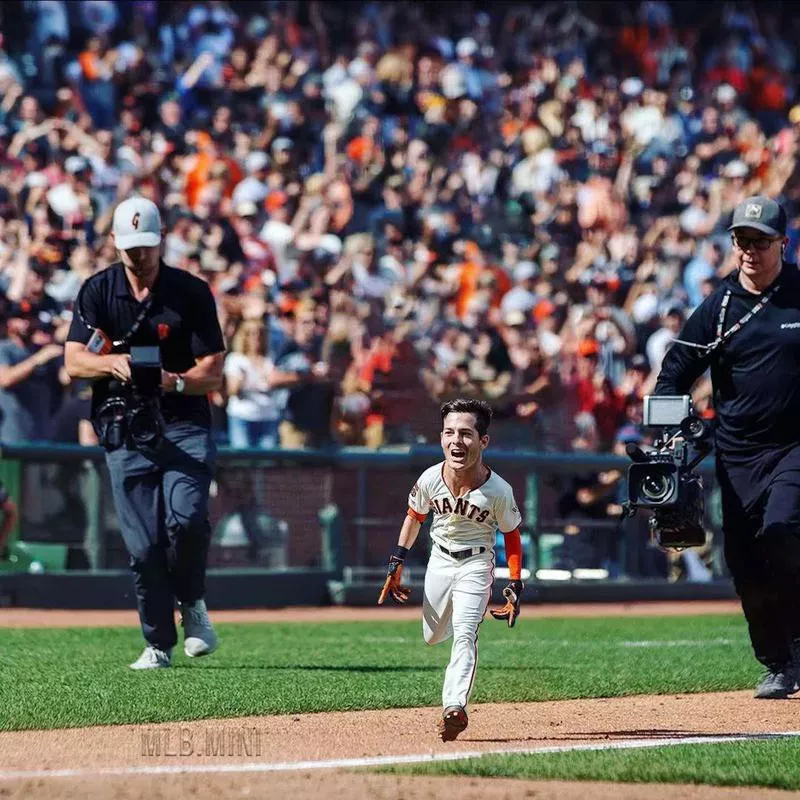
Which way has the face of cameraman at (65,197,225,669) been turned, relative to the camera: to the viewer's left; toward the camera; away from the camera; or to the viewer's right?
toward the camera

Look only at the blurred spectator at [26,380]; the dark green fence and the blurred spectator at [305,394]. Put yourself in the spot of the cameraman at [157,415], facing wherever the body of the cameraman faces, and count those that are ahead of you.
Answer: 0

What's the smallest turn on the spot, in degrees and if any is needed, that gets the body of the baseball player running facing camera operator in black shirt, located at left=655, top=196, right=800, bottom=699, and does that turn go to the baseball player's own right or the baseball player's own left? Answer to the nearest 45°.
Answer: approximately 135° to the baseball player's own left

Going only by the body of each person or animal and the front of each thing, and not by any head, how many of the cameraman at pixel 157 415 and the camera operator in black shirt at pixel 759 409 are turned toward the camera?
2

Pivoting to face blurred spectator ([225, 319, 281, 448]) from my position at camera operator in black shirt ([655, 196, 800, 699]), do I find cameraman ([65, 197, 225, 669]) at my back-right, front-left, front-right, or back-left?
front-left

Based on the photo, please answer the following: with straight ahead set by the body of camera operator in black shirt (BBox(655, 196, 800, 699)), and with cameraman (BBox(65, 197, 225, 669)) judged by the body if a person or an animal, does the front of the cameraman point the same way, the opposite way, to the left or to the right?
the same way

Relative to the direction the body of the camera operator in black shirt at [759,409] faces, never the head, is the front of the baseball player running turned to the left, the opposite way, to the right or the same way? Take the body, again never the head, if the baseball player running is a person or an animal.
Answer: the same way

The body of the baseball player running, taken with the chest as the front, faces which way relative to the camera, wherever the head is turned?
toward the camera

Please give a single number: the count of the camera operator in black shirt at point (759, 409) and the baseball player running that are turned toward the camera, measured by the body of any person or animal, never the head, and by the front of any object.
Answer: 2

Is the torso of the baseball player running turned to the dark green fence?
no

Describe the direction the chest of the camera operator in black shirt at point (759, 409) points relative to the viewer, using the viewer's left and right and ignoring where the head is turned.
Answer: facing the viewer

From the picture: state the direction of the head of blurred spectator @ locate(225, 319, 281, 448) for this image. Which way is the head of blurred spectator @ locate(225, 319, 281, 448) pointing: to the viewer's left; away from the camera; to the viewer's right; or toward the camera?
toward the camera

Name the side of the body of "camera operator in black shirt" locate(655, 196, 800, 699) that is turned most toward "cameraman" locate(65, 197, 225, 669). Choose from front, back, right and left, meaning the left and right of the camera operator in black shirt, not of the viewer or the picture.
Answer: right

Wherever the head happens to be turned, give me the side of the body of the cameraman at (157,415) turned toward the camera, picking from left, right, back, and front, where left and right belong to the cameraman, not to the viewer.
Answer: front

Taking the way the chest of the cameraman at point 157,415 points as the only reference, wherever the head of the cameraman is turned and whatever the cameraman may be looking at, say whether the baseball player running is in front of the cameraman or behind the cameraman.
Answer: in front

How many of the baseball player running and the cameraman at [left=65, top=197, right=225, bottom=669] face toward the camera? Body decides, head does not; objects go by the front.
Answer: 2
